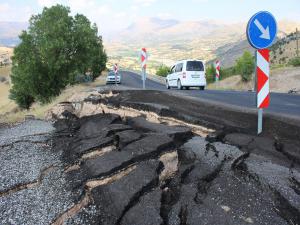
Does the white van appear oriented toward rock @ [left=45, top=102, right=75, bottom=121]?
no

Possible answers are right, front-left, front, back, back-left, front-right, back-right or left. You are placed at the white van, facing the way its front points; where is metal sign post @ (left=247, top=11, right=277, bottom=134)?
back-left

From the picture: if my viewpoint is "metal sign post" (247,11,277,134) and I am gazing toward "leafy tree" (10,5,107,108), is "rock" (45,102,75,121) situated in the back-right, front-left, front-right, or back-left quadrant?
front-left

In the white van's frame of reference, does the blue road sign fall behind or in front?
behind

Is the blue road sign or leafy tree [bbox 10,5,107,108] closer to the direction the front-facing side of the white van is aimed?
the leafy tree

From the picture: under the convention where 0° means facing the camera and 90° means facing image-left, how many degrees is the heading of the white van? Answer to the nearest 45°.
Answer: approximately 135°

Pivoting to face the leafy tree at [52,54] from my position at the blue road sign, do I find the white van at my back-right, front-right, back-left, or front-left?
front-right

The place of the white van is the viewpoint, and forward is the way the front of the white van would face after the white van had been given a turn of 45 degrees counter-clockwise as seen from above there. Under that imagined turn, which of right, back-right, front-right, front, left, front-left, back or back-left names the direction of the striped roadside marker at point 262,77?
left

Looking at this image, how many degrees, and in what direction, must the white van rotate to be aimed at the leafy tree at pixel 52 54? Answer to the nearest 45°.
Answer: approximately 45° to its left
